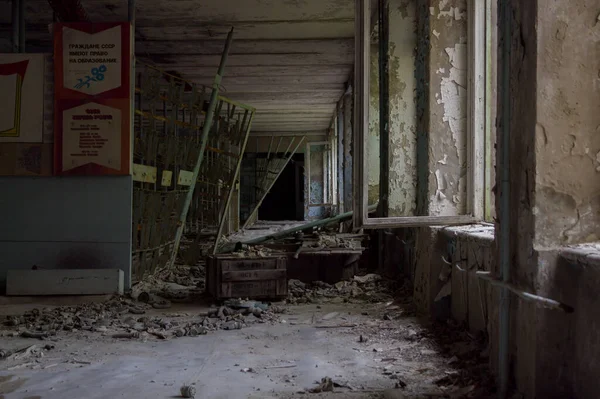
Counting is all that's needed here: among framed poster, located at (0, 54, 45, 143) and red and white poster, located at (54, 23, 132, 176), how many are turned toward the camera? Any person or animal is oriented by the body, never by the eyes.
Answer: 2

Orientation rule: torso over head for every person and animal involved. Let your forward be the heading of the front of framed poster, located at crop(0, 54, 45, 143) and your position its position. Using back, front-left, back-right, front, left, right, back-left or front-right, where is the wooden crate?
front-left

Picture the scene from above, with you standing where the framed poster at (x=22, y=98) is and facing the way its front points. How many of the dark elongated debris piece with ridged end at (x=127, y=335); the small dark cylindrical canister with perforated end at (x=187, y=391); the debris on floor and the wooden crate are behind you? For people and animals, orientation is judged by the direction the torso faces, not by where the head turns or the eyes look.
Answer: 0

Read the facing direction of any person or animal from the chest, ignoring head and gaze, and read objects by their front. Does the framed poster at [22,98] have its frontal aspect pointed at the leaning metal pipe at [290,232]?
no

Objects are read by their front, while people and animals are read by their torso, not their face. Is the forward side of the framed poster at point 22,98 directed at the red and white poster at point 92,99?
no

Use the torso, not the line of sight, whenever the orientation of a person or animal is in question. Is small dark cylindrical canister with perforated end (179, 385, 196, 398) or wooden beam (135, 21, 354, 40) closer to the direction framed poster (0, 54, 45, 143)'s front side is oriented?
the small dark cylindrical canister with perforated end

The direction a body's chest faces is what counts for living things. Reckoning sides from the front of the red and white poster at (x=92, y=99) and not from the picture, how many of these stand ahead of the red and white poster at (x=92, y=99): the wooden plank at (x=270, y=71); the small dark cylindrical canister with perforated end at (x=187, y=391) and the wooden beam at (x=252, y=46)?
1

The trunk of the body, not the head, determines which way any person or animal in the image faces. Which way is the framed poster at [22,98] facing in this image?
toward the camera

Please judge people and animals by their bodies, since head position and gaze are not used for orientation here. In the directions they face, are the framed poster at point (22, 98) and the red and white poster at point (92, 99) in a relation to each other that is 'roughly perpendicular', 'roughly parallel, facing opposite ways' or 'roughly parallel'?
roughly parallel

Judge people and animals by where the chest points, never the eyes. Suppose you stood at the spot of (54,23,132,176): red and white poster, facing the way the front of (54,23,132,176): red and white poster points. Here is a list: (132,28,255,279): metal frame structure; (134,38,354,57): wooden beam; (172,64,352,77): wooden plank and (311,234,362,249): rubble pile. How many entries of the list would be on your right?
0

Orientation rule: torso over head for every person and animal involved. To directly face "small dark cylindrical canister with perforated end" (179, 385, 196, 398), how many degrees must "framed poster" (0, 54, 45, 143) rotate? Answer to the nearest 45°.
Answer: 0° — it already faces it

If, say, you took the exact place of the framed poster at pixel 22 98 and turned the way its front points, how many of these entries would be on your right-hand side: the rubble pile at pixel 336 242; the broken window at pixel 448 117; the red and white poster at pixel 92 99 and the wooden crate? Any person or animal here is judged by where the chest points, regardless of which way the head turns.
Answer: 0

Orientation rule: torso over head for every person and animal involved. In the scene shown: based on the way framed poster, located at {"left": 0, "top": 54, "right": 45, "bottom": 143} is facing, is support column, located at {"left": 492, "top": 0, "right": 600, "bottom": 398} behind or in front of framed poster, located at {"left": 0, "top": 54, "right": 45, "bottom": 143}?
in front

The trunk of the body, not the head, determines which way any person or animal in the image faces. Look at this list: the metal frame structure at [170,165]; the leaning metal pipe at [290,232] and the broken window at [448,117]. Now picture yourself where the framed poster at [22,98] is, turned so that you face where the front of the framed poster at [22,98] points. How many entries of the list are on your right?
0

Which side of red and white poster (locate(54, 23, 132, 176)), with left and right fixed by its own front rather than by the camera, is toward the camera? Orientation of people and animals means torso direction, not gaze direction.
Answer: front
